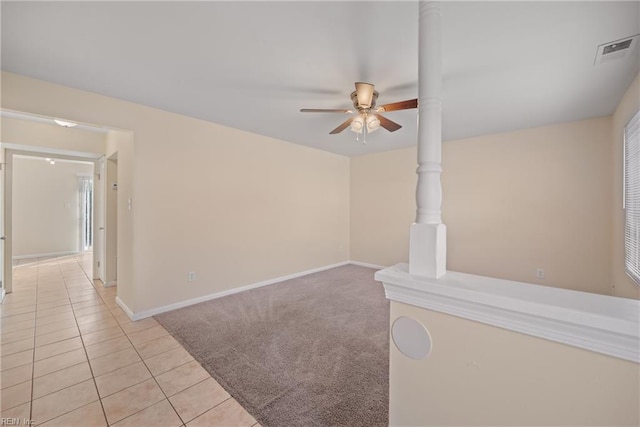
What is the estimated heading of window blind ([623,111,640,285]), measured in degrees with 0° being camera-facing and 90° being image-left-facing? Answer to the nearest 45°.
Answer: approximately 90°
